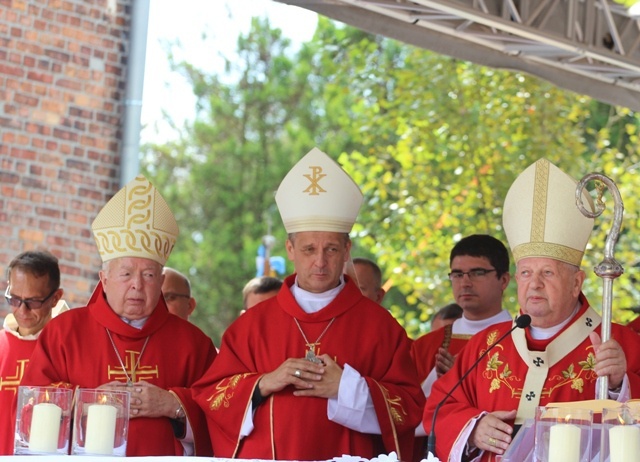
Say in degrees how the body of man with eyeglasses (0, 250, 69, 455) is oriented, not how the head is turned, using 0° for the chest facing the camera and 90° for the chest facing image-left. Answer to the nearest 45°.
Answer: approximately 45°

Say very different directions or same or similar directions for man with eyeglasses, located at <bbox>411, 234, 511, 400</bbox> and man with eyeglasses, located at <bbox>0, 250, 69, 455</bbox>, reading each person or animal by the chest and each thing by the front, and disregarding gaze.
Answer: same or similar directions

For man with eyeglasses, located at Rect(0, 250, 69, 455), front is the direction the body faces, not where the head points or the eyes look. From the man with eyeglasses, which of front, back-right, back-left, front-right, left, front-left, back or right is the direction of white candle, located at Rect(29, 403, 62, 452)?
front-left

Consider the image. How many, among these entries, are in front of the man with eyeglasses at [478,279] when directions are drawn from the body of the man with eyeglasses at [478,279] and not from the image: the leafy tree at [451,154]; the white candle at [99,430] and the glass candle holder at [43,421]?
2

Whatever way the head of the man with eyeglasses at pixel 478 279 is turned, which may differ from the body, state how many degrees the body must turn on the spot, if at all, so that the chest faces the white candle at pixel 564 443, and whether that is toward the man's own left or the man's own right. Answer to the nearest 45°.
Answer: approximately 45° to the man's own left

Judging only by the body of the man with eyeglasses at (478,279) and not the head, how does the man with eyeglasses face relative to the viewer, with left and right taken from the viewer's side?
facing the viewer and to the left of the viewer

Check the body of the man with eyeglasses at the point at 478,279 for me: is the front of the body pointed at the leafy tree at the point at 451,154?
no

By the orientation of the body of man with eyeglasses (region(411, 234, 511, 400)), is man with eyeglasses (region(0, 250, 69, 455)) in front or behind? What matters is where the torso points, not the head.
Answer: in front

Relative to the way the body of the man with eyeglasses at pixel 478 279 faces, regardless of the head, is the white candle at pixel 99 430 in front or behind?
in front

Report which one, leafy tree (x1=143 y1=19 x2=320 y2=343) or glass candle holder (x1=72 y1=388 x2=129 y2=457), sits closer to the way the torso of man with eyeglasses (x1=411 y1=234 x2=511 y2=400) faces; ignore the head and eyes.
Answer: the glass candle holder

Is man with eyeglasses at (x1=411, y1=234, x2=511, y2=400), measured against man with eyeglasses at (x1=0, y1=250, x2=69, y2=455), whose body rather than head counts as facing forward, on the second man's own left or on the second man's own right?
on the second man's own left

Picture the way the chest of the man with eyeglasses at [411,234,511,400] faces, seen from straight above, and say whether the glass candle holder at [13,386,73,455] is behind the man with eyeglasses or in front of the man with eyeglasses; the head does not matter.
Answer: in front

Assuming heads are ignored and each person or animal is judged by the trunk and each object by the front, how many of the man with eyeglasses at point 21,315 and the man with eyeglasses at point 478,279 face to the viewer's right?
0

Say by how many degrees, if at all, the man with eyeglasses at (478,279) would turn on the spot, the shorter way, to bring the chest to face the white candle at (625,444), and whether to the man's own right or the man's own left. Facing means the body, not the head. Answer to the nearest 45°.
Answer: approximately 45° to the man's own left

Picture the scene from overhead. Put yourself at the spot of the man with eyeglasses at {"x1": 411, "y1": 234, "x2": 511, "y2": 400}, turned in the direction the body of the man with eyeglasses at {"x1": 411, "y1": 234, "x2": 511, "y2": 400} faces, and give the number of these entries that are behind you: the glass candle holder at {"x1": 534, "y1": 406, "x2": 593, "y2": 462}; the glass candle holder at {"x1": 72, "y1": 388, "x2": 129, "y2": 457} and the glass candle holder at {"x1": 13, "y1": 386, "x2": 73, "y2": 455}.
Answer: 0

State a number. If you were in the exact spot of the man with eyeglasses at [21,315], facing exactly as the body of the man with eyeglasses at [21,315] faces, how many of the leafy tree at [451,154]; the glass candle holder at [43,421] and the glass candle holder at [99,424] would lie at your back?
1

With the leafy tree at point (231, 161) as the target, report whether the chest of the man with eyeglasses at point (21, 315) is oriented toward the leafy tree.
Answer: no
